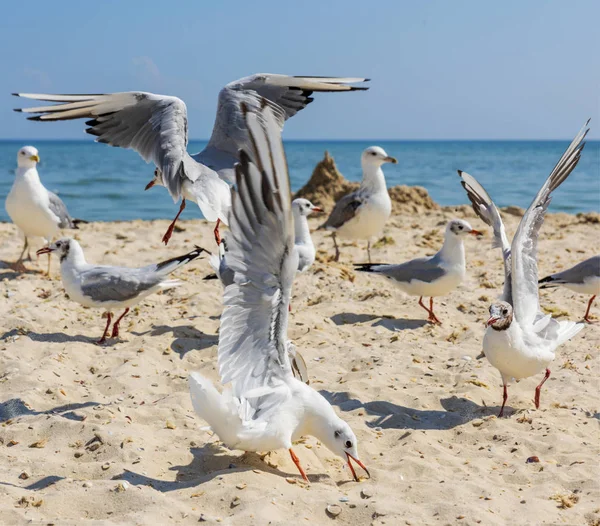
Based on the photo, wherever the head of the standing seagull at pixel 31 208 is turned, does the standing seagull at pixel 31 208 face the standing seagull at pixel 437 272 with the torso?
no

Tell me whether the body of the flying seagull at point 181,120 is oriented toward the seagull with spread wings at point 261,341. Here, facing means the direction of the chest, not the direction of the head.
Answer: no

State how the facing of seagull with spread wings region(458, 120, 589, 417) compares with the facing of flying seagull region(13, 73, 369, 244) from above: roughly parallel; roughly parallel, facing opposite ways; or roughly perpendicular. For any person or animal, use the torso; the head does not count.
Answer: roughly perpendicular

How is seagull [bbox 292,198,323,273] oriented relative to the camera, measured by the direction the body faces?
to the viewer's right

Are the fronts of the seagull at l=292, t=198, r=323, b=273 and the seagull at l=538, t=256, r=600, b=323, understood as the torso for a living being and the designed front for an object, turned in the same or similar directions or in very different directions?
same or similar directions

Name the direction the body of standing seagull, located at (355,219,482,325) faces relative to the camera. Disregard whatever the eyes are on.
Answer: to the viewer's right

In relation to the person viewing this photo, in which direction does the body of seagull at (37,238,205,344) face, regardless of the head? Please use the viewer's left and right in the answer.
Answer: facing to the left of the viewer

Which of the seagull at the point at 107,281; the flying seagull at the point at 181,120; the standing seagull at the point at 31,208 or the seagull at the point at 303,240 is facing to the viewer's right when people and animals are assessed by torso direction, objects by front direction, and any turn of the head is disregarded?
the seagull at the point at 303,240

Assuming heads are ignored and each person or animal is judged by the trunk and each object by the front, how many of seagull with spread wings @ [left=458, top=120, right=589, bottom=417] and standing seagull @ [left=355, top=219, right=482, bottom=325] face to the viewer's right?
1

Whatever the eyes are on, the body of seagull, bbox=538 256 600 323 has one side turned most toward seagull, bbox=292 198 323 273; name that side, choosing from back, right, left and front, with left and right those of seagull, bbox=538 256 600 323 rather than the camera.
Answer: back

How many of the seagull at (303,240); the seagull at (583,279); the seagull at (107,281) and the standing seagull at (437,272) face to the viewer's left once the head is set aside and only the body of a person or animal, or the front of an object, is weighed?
1

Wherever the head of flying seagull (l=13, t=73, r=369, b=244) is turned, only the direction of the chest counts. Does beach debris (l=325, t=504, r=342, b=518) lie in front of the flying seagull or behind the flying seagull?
behind

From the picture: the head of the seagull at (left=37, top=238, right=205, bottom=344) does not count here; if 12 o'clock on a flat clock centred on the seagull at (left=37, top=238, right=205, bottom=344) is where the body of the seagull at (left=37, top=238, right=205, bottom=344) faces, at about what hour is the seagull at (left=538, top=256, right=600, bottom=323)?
the seagull at (left=538, top=256, right=600, bottom=323) is roughly at 6 o'clock from the seagull at (left=37, top=238, right=205, bottom=344).

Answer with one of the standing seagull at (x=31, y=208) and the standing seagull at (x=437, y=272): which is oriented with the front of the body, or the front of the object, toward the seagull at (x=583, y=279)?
the standing seagull at (x=437, y=272)
